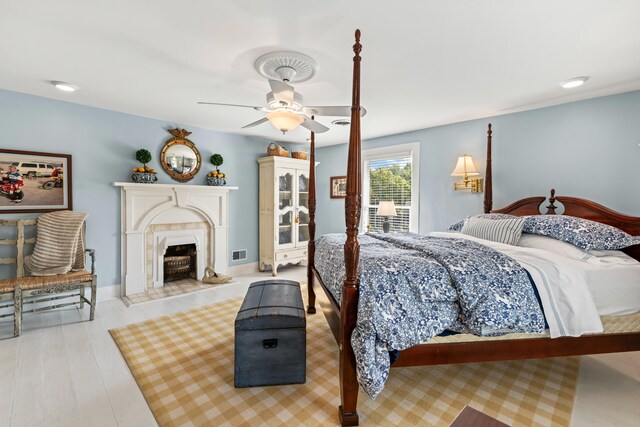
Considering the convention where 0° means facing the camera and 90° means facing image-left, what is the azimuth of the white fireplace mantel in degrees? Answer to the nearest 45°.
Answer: approximately 315°

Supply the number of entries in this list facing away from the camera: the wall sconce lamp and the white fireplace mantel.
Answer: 0

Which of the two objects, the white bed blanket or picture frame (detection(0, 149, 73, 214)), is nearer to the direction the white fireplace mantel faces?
the white bed blanket

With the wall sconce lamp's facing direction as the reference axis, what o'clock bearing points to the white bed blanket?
The white bed blanket is roughly at 10 o'clock from the wall sconce lamp.

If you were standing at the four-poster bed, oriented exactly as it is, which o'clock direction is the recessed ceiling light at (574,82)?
The recessed ceiling light is roughly at 6 o'clock from the four-poster bed.

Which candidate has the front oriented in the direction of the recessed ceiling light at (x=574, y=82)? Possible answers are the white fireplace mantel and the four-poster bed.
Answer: the white fireplace mantel

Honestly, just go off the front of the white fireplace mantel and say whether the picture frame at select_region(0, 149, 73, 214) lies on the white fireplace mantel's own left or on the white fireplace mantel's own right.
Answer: on the white fireplace mantel's own right

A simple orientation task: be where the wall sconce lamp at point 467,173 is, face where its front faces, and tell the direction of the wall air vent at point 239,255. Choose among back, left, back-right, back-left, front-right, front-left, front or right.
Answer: front-right

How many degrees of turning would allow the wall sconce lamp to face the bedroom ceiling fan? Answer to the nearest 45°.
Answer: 0° — it already faces it

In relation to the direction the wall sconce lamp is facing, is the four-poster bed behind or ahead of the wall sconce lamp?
ahead

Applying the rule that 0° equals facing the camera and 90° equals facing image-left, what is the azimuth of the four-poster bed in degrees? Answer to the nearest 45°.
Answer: approximately 45°
